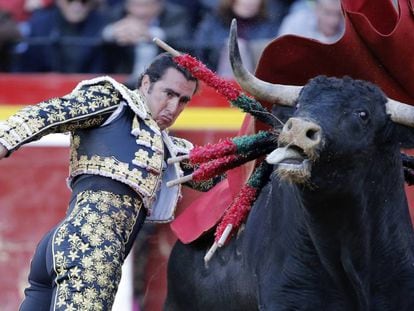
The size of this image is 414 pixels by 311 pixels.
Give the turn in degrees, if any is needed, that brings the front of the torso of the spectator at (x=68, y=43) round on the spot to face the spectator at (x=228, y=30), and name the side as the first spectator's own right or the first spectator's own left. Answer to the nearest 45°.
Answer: approximately 90° to the first spectator's own left

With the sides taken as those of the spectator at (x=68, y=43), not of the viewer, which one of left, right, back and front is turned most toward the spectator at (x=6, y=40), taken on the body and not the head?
right

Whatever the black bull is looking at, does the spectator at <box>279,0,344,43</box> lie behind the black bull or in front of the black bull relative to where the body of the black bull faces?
behind

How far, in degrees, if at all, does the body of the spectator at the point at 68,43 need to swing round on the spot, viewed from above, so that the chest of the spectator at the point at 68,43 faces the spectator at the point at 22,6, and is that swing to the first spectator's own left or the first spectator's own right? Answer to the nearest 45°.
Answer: approximately 135° to the first spectator's own right

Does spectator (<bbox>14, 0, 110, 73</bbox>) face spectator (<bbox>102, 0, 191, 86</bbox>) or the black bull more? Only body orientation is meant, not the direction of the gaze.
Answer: the black bull

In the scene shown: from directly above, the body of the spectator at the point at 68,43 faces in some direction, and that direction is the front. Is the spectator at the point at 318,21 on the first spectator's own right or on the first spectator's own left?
on the first spectator's own left
